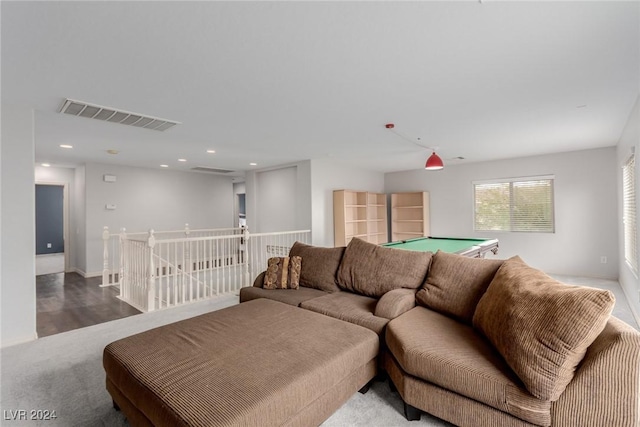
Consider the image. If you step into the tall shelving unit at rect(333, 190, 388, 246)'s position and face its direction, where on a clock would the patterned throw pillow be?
The patterned throw pillow is roughly at 2 o'clock from the tall shelving unit.

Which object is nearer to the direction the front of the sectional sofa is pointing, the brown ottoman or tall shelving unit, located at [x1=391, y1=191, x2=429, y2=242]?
the brown ottoman

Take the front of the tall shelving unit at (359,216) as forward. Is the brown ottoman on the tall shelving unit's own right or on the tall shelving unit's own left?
on the tall shelving unit's own right

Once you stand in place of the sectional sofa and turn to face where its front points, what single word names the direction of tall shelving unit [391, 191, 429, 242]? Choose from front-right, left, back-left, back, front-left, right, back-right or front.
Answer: back-right

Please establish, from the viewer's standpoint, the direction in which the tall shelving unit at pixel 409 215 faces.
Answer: facing the viewer and to the left of the viewer

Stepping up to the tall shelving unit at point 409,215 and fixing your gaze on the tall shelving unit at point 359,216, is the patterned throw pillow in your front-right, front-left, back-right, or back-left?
front-left

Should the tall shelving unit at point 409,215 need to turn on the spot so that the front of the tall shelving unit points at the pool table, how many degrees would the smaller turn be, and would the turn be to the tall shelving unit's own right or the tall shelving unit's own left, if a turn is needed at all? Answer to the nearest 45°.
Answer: approximately 45° to the tall shelving unit's own left

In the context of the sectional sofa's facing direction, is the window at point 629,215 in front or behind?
behind

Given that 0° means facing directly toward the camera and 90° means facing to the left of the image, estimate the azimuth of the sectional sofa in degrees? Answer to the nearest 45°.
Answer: approximately 45°

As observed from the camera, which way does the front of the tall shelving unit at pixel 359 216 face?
facing the viewer and to the right of the viewer

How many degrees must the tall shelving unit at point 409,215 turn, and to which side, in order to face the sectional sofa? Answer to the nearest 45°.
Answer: approximately 45° to its left
